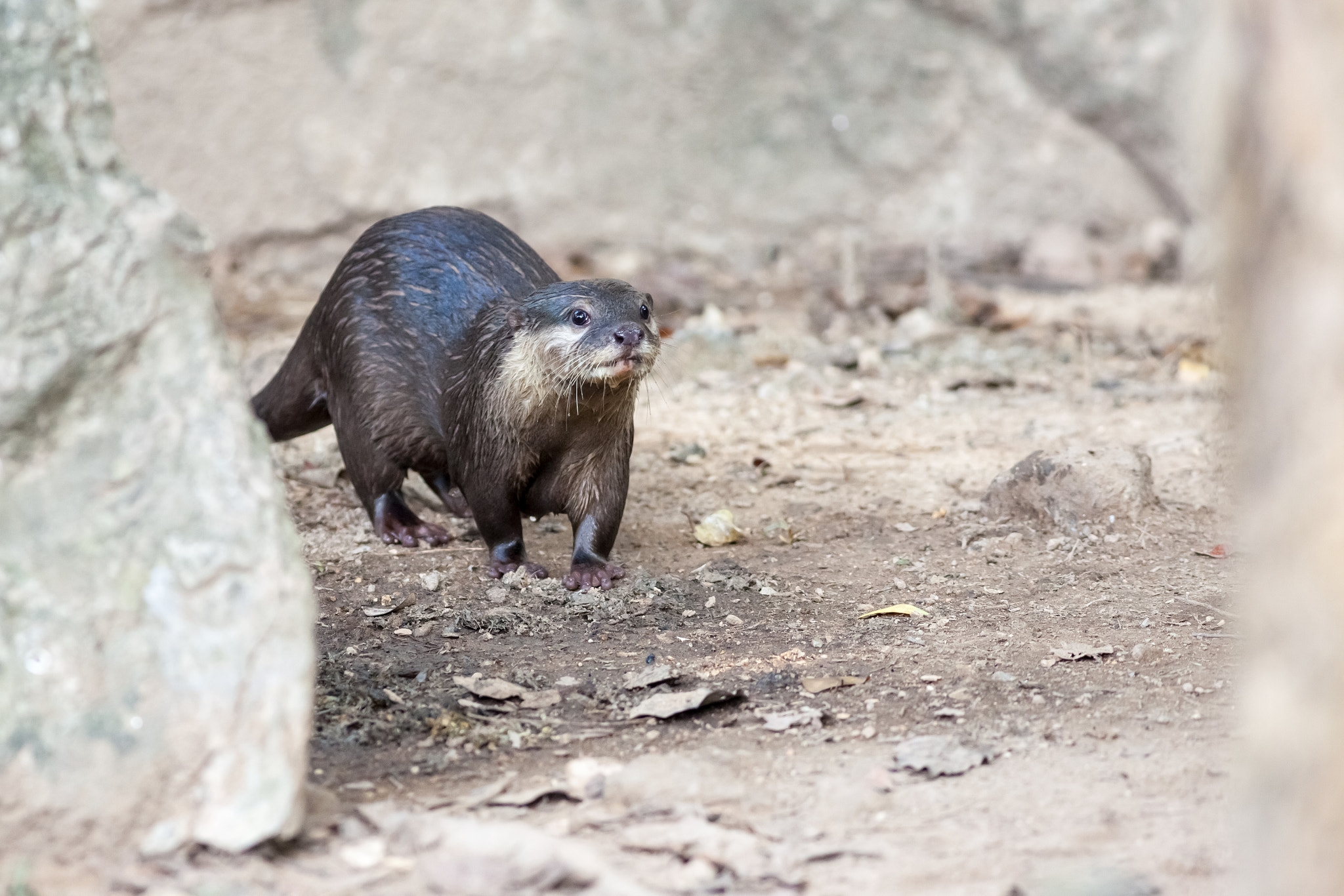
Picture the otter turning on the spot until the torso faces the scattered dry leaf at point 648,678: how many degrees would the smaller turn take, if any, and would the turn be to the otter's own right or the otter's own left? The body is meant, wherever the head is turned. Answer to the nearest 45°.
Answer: approximately 45° to the otter's own right

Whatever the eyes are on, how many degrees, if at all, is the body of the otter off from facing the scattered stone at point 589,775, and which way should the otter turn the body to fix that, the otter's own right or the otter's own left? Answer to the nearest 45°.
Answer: approximately 45° to the otter's own right

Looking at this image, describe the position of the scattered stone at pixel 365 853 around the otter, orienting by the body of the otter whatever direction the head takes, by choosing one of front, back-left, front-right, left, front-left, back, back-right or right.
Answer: front-right

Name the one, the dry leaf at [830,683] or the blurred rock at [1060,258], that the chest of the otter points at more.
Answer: the dry leaf

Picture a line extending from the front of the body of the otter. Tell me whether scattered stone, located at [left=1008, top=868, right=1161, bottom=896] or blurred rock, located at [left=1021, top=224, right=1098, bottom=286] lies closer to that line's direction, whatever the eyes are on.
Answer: the scattered stone

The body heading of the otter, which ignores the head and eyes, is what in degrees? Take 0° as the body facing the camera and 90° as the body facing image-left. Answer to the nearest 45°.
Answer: approximately 315°

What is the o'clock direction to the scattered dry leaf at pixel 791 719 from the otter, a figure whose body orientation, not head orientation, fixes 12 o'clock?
The scattered dry leaf is roughly at 1 o'clock from the otter.

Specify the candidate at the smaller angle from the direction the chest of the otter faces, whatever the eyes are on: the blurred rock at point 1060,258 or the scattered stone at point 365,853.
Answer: the scattered stone

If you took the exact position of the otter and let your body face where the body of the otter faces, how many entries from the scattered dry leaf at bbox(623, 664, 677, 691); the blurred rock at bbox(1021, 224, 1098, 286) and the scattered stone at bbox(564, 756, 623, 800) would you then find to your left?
1

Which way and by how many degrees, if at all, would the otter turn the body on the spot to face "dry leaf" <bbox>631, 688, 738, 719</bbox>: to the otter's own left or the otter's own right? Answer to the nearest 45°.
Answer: approximately 45° to the otter's own right
